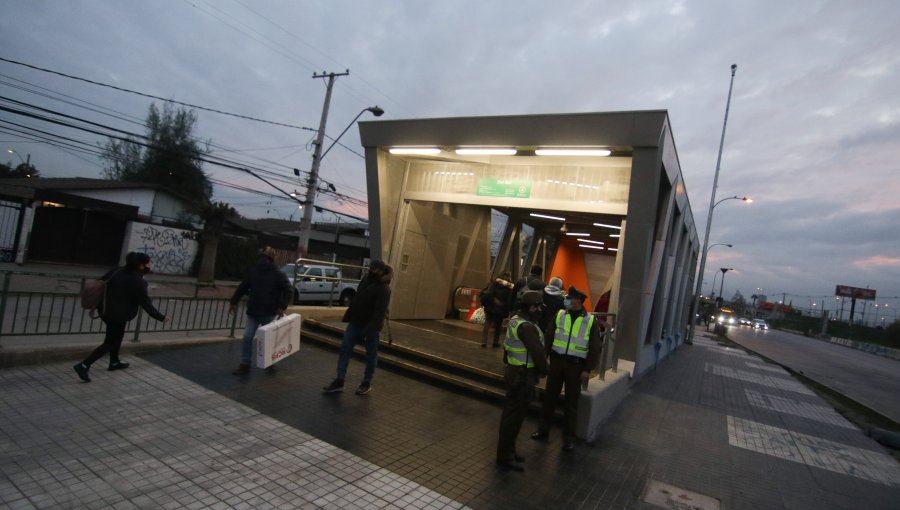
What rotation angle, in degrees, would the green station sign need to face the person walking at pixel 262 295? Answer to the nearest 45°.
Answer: approximately 45° to its right

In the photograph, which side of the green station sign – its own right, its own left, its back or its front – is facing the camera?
front

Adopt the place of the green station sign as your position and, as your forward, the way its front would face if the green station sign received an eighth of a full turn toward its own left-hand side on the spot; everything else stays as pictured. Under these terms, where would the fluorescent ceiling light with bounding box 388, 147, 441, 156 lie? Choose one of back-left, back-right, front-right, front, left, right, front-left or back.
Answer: back-right

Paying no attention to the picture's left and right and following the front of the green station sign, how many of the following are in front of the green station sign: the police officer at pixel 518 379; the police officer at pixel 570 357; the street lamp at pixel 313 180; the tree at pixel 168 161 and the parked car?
2

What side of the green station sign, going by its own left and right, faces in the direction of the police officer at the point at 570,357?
front
